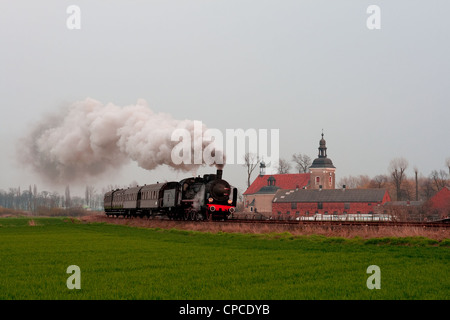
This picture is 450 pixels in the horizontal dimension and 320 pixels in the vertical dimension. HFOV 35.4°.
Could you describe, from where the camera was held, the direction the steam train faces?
facing the viewer and to the right of the viewer
